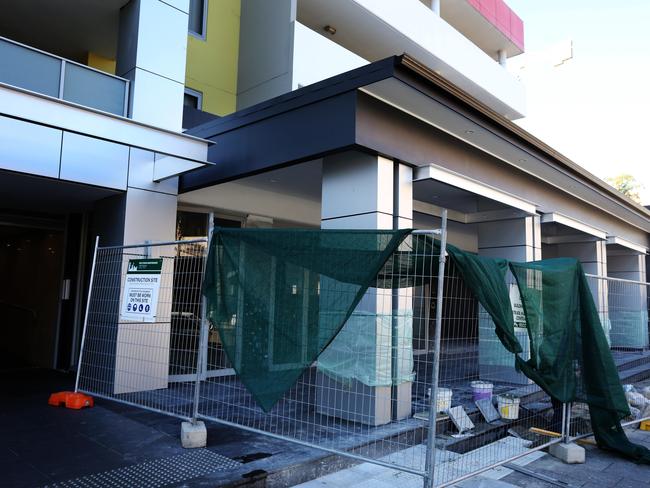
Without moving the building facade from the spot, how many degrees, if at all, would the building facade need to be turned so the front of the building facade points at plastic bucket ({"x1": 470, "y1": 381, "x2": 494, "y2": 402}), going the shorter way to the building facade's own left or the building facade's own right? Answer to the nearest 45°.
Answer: approximately 45° to the building facade's own left

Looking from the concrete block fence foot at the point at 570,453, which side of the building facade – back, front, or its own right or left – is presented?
front

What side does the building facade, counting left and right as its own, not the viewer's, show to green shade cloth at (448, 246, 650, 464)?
front

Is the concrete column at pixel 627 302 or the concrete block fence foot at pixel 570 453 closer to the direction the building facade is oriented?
the concrete block fence foot

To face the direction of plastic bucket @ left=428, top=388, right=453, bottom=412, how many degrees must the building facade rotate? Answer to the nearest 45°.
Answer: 0° — it already faces it

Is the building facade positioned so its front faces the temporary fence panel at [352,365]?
yes
